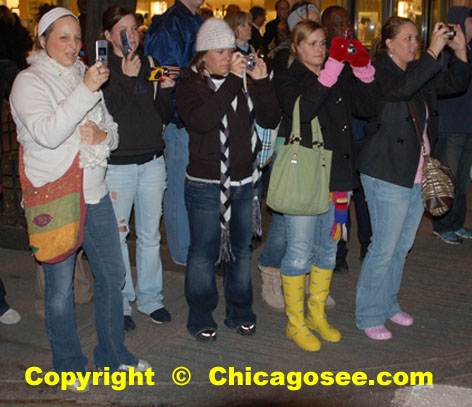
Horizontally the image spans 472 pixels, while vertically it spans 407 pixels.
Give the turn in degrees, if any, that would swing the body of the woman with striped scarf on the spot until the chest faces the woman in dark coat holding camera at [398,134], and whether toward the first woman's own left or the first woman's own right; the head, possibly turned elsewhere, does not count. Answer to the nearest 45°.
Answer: approximately 45° to the first woman's own left

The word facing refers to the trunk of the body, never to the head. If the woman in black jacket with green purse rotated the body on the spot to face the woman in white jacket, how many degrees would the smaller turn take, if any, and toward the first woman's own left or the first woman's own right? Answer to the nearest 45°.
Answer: approximately 90° to the first woman's own right

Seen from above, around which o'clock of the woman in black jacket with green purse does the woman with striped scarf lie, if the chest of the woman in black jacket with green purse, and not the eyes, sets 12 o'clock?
The woman with striped scarf is roughly at 4 o'clock from the woman in black jacket with green purse.

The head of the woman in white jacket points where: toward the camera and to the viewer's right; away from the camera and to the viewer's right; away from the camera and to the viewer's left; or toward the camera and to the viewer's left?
toward the camera and to the viewer's right

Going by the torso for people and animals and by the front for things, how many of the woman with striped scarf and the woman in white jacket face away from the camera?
0

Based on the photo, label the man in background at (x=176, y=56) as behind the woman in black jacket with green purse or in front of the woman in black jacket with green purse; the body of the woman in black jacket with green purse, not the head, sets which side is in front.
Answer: behind

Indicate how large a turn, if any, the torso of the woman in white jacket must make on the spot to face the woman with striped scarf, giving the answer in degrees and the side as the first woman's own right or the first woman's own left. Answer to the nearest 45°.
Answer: approximately 90° to the first woman's own left
